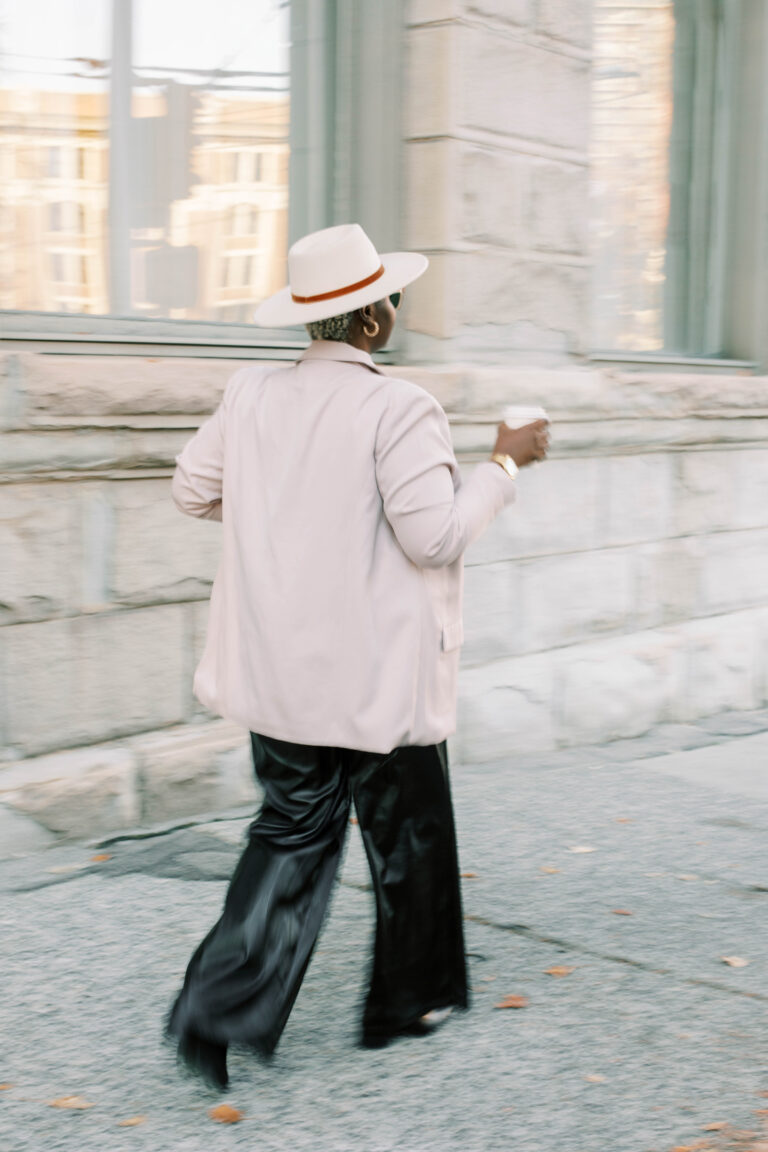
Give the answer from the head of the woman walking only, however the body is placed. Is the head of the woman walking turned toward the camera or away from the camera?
away from the camera

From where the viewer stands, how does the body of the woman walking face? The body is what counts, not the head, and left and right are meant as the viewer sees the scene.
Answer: facing away from the viewer and to the right of the viewer
